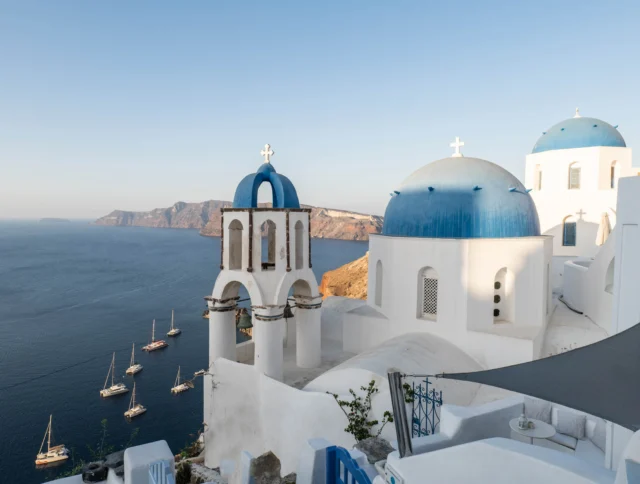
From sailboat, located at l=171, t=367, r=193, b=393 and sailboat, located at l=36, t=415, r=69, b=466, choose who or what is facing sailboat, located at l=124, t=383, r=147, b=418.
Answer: sailboat, located at l=171, t=367, r=193, b=393

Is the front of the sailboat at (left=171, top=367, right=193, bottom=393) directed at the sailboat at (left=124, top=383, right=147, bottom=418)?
yes

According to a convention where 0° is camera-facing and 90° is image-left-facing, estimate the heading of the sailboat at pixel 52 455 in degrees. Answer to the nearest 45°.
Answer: approximately 45°

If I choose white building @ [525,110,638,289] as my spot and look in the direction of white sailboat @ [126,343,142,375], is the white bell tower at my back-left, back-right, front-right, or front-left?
back-left

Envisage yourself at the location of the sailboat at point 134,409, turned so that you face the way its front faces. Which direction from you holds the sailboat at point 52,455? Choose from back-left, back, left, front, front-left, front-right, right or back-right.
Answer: front

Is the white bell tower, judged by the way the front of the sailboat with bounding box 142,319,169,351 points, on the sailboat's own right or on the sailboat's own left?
on the sailboat's own left

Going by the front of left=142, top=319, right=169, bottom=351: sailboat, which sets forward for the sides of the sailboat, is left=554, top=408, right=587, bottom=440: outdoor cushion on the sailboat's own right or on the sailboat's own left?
on the sailboat's own left
